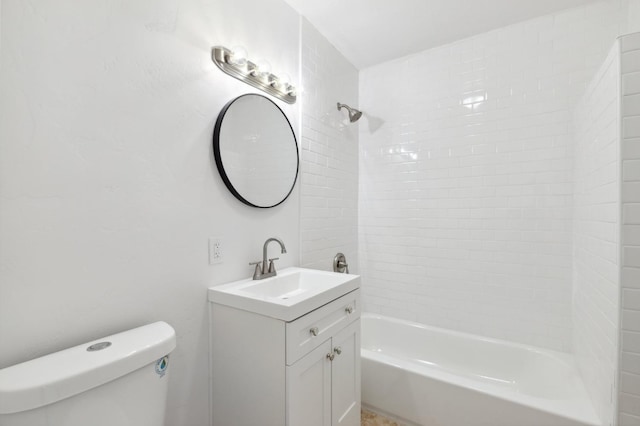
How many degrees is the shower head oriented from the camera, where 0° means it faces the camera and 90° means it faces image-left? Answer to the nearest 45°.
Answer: approximately 315°

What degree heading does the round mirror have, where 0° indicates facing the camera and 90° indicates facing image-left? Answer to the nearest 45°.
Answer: approximately 315°

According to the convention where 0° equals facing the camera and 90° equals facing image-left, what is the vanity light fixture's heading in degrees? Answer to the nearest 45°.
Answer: approximately 315°

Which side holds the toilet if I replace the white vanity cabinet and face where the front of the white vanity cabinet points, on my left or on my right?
on my right
